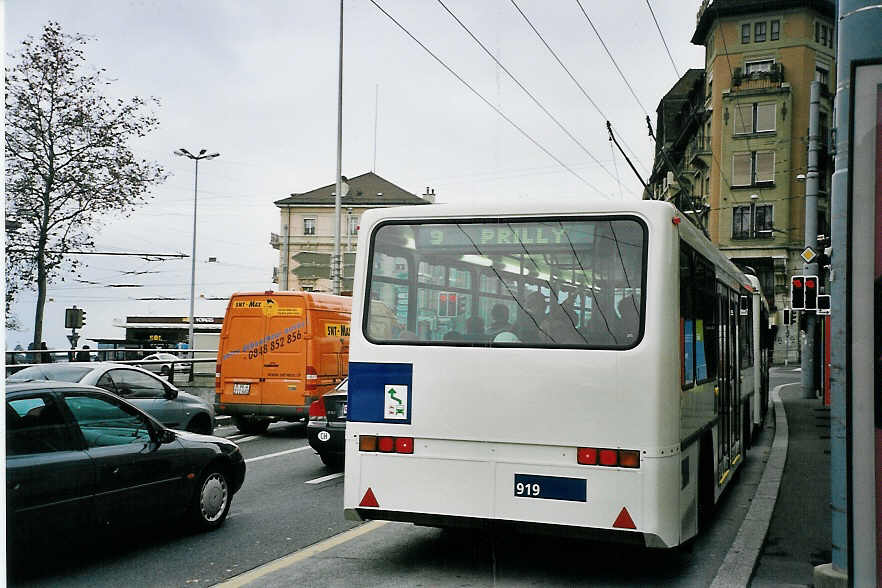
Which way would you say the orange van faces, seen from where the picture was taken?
facing away from the viewer and to the right of the viewer

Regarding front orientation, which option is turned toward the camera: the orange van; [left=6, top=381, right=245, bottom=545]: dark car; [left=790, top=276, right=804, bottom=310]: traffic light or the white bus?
the traffic light

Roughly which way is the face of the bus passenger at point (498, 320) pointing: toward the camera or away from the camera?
away from the camera

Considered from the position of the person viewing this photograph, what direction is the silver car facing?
facing away from the viewer and to the right of the viewer

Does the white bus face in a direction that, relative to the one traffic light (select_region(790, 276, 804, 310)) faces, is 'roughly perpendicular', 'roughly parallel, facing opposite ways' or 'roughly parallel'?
roughly parallel, facing opposite ways

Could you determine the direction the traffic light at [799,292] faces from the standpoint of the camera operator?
facing the viewer

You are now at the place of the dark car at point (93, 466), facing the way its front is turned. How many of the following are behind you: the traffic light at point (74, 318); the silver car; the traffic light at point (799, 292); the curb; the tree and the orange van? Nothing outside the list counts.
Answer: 0

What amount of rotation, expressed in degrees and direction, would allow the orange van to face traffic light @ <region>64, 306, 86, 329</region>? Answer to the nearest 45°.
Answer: approximately 90° to its left

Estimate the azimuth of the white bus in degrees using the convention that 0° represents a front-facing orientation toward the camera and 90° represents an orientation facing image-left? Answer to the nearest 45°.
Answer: approximately 180°

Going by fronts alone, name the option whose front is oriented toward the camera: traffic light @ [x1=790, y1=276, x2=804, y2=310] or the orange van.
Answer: the traffic light

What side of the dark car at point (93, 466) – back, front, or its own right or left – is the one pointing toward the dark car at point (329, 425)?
front

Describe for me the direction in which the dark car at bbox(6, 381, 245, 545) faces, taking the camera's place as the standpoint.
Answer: facing away from the viewer and to the right of the viewer
